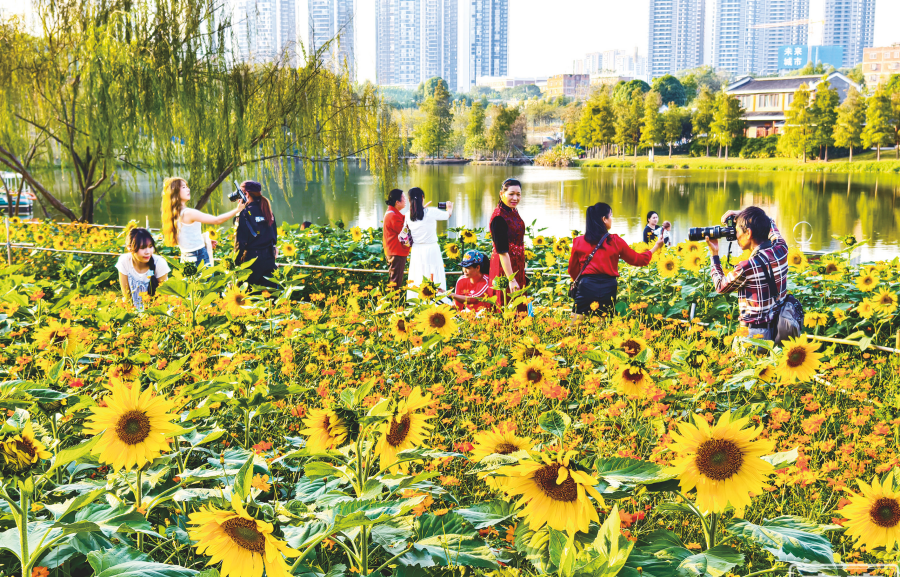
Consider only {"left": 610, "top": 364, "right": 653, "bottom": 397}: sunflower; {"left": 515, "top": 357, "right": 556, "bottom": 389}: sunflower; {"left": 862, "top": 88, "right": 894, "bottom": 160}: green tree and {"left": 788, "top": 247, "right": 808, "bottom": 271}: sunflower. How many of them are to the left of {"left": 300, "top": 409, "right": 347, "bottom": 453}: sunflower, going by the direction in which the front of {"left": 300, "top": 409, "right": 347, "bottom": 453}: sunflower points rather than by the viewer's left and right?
4

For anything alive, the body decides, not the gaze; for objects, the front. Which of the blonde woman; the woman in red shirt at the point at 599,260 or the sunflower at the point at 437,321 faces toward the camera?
the sunflower

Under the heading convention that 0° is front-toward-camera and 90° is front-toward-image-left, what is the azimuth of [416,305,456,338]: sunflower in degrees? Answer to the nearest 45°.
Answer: approximately 0°

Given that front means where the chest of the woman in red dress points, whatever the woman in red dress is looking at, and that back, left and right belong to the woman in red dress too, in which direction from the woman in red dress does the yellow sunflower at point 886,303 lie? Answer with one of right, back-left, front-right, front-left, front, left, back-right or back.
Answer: front-left

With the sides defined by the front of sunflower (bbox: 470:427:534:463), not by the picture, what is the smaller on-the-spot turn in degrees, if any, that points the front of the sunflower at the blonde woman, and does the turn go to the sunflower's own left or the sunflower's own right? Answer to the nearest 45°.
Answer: approximately 135° to the sunflower's own right

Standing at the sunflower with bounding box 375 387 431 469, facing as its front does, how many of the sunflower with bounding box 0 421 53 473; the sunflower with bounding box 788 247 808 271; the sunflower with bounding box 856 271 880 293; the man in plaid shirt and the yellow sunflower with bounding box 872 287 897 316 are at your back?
4

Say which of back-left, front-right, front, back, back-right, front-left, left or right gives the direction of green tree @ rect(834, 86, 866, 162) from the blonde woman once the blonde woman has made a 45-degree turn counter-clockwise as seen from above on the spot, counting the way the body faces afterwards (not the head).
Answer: front

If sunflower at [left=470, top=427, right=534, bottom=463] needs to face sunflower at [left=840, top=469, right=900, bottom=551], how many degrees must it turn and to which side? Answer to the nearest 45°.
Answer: approximately 90° to its left

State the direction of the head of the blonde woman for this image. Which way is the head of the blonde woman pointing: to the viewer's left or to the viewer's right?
to the viewer's right

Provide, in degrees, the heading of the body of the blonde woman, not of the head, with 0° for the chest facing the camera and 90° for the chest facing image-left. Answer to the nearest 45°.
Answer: approximately 270°

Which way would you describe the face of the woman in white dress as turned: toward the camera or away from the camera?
away from the camera

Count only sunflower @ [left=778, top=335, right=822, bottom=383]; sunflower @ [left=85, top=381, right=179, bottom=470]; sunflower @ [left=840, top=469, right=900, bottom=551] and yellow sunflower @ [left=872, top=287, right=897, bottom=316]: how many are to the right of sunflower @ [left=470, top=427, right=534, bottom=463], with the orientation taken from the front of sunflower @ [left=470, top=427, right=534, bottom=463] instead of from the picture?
1
